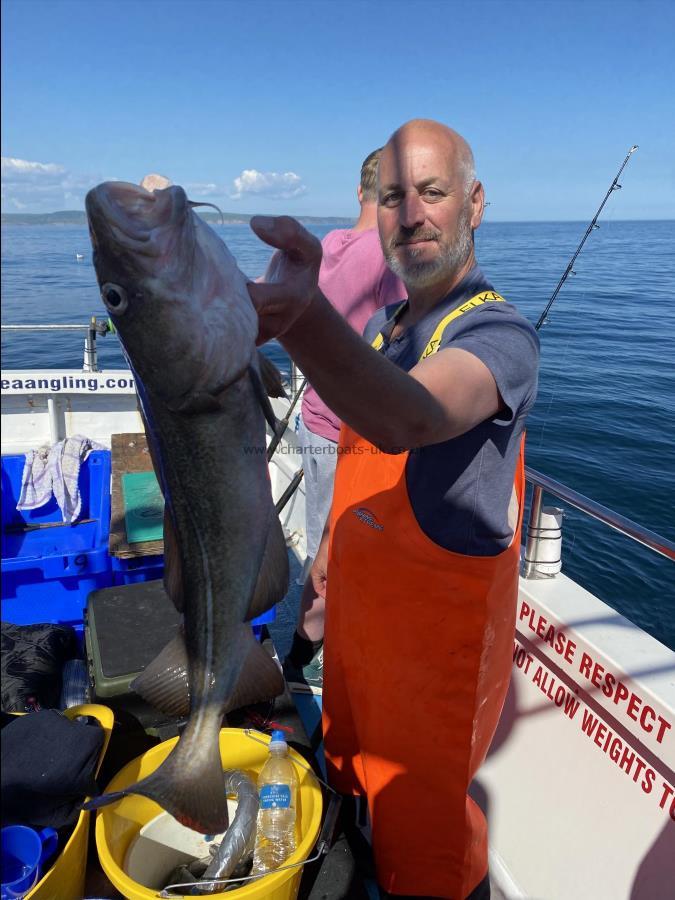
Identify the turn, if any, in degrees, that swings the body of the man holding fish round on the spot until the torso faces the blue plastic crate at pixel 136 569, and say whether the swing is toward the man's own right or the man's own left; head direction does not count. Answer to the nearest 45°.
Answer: approximately 90° to the man's own right

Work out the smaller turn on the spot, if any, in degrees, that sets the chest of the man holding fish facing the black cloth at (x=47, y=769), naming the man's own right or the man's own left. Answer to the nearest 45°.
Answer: approximately 45° to the man's own right

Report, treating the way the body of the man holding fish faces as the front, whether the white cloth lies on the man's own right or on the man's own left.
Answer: on the man's own right

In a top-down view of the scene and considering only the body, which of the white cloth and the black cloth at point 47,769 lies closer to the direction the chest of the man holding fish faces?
the black cloth

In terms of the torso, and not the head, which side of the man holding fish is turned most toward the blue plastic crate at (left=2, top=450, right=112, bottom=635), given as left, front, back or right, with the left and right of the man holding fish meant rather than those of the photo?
right

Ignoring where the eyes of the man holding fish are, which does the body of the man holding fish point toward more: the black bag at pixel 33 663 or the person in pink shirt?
the black bag

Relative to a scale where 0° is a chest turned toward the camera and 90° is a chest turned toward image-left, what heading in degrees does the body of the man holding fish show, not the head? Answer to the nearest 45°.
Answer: approximately 45°

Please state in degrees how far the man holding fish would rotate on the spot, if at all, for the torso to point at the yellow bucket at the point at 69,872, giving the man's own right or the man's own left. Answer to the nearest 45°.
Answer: approximately 45° to the man's own right
